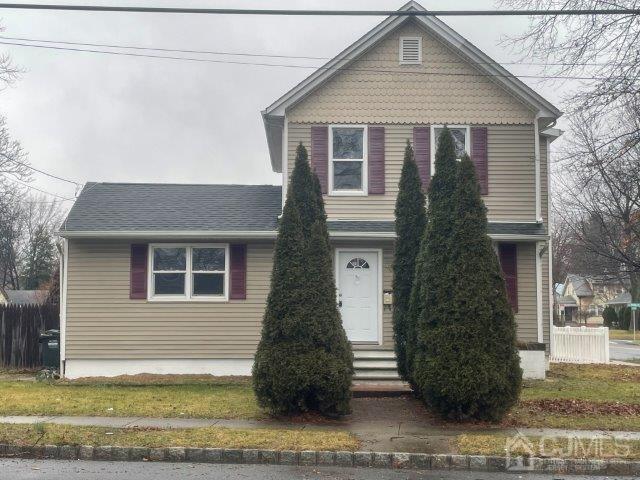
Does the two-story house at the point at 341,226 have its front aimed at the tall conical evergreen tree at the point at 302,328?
yes

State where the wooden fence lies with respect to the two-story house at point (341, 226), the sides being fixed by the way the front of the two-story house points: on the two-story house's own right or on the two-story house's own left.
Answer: on the two-story house's own right

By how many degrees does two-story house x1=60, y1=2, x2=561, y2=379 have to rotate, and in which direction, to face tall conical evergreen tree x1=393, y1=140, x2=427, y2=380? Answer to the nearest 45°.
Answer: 0° — it already faces it

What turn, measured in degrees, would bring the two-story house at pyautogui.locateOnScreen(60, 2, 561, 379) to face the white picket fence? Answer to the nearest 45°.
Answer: approximately 135° to its left

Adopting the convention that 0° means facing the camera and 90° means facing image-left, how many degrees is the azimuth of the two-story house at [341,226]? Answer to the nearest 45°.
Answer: approximately 0°

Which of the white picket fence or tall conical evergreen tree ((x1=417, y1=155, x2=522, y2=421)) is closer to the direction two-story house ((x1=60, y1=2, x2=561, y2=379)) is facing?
the tall conical evergreen tree

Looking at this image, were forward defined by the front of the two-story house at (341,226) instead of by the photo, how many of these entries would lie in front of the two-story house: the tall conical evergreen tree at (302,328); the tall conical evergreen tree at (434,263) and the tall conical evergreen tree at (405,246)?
3

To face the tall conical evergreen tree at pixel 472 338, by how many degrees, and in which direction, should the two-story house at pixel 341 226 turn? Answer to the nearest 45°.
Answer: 0° — it already faces it

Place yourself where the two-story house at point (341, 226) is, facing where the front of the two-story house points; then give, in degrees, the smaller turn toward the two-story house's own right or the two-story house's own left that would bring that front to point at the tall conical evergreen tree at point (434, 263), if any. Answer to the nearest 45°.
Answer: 0° — it already faces it
